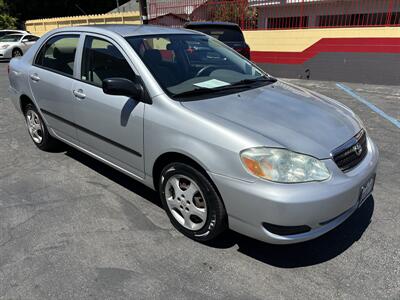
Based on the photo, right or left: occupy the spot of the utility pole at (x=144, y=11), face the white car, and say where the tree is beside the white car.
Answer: right

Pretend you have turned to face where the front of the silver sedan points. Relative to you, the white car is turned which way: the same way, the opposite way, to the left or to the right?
to the right

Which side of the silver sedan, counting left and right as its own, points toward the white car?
back

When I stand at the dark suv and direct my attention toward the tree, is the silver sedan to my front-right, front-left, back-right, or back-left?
back-left

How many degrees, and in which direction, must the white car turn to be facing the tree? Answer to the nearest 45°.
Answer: approximately 135° to its right

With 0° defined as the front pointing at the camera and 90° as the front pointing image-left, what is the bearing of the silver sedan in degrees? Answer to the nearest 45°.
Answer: approximately 315°

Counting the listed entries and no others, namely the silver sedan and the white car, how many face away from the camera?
0

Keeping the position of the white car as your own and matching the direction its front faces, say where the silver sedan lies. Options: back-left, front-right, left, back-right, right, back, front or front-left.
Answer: front-left

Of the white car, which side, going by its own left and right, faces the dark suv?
left

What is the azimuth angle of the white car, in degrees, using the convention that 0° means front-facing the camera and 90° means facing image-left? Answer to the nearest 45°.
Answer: approximately 45°

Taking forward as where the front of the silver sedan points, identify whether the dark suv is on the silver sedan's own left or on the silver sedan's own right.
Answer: on the silver sedan's own left

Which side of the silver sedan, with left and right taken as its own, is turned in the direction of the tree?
back
